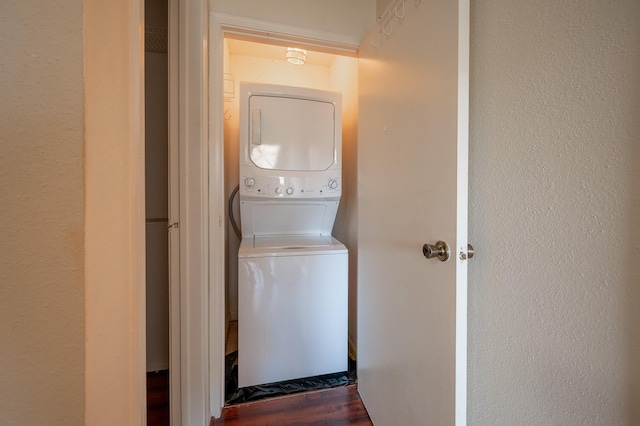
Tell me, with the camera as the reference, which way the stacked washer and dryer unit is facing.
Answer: facing the viewer

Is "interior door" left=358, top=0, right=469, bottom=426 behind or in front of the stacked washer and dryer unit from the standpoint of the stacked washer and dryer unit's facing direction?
in front
